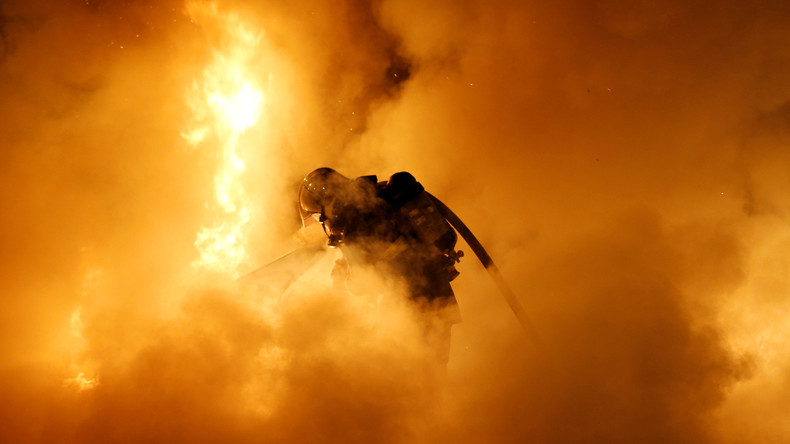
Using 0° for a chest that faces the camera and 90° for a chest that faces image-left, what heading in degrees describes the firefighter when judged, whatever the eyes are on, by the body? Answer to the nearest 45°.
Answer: approximately 90°

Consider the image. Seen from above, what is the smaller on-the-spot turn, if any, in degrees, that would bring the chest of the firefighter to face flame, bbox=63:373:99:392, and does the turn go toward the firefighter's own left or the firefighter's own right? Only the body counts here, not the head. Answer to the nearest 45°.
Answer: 0° — they already face it
